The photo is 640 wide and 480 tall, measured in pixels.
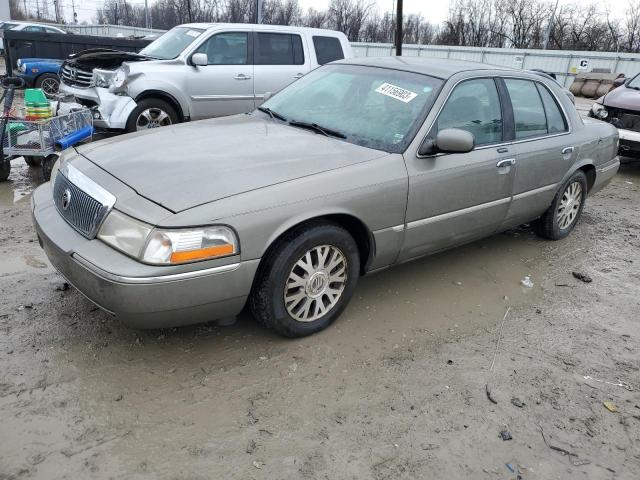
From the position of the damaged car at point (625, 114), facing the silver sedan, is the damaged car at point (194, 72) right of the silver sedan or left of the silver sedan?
right

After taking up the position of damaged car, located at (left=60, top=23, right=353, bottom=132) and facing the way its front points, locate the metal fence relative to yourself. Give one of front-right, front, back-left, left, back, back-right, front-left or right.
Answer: back

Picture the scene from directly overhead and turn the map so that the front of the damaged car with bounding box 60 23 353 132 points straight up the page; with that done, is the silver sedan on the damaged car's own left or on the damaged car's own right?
on the damaged car's own left

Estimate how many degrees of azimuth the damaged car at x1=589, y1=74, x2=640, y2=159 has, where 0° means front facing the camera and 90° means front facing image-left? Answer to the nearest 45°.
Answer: approximately 45°

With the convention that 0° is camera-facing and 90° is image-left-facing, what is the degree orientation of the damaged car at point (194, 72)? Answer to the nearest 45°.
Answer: approximately 45°

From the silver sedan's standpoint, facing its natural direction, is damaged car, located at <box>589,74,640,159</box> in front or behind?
behind

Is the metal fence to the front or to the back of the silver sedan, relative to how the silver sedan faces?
to the back

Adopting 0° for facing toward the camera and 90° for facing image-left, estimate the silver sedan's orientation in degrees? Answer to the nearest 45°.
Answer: approximately 45°
